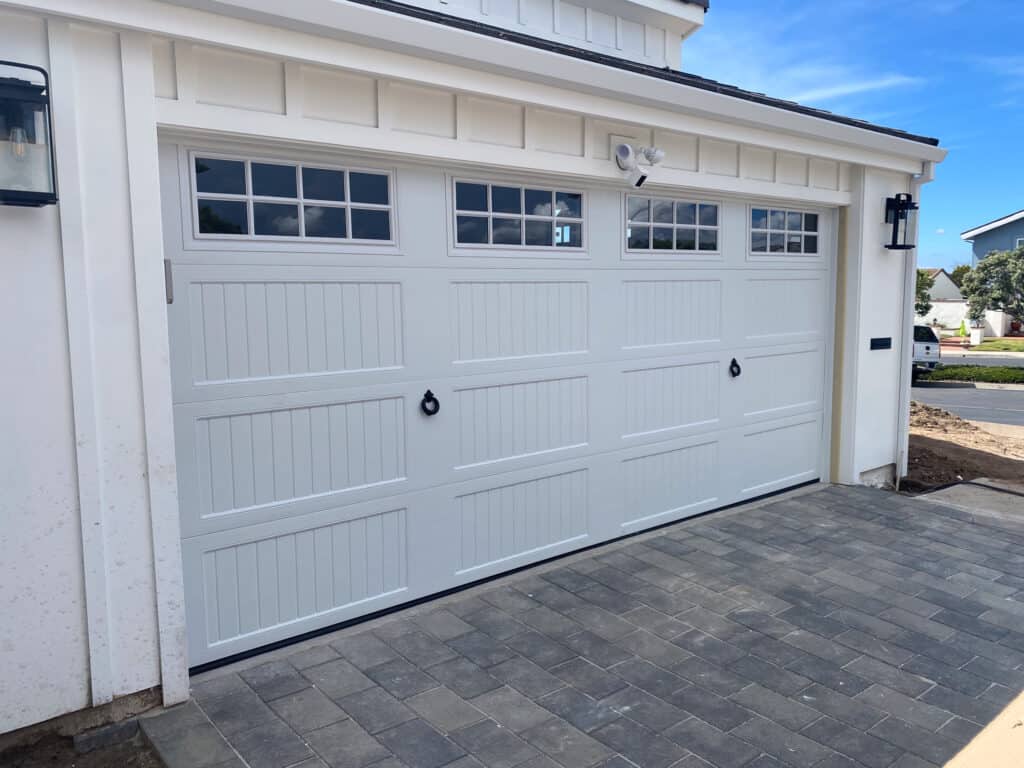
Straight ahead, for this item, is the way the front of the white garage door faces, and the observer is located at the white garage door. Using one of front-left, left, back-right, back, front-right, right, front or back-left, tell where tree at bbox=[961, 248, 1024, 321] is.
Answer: left

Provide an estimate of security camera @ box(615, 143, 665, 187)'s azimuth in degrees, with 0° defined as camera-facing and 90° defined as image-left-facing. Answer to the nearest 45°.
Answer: approximately 315°

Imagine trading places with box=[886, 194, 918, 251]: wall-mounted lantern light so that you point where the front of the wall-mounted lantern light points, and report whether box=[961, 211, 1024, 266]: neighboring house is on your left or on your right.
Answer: on your left

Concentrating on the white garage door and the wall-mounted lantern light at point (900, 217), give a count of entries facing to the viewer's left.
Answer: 0

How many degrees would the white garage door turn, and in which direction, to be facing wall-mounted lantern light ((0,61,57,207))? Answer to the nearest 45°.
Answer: approximately 90° to its right

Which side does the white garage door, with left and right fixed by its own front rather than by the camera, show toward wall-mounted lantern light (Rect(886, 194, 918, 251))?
left

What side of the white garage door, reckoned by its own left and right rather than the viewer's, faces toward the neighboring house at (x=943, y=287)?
left

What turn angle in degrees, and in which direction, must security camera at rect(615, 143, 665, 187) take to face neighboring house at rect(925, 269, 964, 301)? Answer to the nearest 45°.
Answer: approximately 90° to its left

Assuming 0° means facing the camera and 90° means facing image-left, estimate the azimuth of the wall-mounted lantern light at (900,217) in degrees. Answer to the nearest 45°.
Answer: approximately 315°

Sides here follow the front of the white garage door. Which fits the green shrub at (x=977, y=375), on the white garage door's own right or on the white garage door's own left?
on the white garage door's own left
